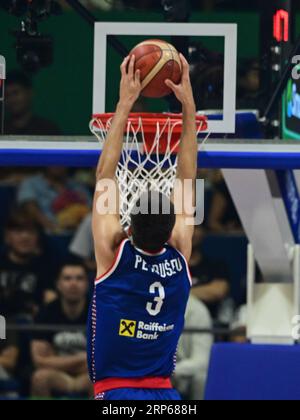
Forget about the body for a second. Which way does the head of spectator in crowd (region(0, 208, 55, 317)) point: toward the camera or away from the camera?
toward the camera

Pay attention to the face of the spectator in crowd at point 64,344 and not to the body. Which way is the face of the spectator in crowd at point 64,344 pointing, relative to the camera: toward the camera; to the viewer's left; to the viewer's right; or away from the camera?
toward the camera

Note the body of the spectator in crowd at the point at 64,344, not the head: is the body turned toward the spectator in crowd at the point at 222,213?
no

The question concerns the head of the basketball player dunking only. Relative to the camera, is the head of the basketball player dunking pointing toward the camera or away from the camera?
away from the camera

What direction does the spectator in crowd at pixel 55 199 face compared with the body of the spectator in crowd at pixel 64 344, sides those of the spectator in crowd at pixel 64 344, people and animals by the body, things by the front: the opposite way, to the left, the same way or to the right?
the same way

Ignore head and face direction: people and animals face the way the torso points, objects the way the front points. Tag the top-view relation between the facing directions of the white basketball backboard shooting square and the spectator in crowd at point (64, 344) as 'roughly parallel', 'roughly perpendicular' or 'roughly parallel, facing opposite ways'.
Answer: roughly parallel

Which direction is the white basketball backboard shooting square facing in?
toward the camera

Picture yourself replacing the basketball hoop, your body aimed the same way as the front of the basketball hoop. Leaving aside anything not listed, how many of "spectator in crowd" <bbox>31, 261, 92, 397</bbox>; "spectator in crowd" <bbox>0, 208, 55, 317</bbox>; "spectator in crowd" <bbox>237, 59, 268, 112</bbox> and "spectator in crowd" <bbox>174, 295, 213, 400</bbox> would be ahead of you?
0

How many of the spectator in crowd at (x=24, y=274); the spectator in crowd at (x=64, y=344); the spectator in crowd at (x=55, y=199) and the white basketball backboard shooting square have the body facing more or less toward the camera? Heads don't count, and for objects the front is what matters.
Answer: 4

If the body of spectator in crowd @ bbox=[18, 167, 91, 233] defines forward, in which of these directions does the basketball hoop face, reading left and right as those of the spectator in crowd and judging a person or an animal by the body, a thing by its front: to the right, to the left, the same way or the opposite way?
the same way

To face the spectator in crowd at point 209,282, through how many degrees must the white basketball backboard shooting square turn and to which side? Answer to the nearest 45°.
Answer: approximately 180°

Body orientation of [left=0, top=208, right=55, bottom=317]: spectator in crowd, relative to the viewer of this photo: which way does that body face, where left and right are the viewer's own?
facing the viewer
